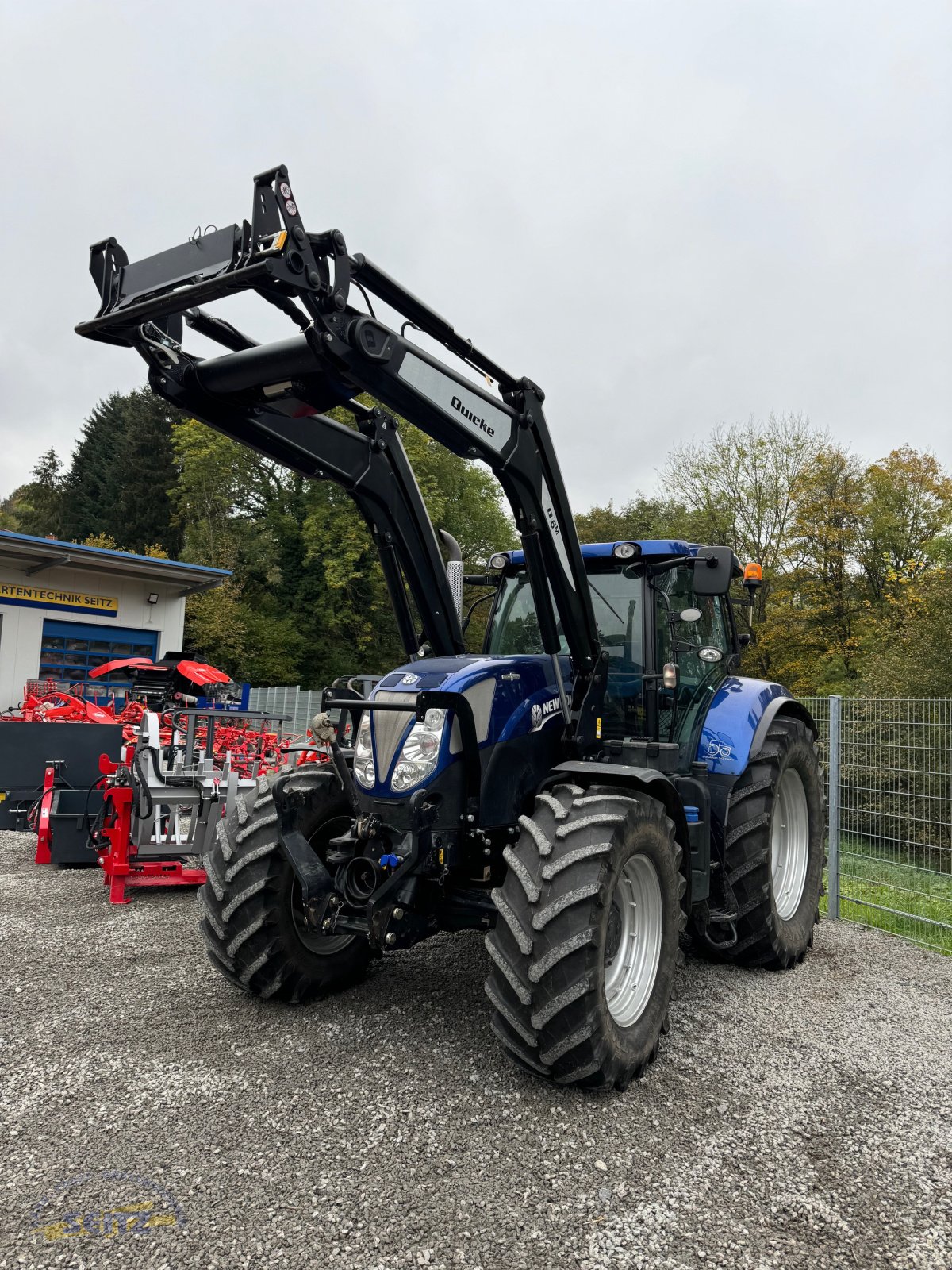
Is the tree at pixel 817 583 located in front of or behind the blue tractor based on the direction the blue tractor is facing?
behind

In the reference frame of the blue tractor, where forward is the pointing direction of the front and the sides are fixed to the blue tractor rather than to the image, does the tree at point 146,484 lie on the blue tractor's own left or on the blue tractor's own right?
on the blue tractor's own right

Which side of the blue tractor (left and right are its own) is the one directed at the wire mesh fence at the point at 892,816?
back

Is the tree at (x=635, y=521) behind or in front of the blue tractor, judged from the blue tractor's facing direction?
behind

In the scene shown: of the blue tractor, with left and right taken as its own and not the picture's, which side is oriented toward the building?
right

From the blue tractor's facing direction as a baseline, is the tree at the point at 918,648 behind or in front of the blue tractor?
behind

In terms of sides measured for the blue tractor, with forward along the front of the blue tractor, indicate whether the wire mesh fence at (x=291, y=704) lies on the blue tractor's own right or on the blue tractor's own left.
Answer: on the blue tractor's own right

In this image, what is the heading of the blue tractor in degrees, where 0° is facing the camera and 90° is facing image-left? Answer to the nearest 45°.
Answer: approximately 45°

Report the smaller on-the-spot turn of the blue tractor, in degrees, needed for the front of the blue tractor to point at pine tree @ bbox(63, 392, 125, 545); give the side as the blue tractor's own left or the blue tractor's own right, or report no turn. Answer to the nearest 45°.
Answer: approximately 90° to the blue tractor's own right

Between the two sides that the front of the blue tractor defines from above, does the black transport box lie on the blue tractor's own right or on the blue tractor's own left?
on the blue tractor's own right
